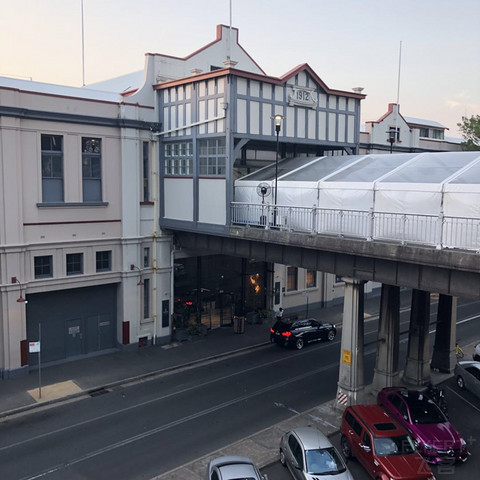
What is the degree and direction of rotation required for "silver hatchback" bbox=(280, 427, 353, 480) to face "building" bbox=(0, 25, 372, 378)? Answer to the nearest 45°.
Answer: approximately 180°

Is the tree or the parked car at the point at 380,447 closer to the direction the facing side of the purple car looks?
the parked car

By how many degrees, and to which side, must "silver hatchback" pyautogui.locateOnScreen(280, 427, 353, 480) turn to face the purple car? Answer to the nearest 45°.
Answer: approximately 90° to its left

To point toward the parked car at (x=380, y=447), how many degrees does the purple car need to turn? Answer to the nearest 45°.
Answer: approximately 90° to its right

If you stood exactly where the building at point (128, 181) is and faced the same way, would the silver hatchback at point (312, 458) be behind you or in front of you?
in front

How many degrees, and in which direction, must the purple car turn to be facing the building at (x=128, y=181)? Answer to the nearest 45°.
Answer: approximately 135° to its right

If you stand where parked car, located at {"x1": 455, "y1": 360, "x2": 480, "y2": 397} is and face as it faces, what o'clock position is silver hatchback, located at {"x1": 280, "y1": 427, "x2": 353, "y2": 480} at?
The silver hatchback is roughly at 2 o'clock from the parked car.

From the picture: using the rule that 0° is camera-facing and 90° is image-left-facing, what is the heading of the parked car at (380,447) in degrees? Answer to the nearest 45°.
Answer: approximately 315°

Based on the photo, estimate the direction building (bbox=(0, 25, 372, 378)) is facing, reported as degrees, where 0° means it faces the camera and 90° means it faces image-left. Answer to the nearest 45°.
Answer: approximately 315°

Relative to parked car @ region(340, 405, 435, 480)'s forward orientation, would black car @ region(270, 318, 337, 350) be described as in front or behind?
behind
